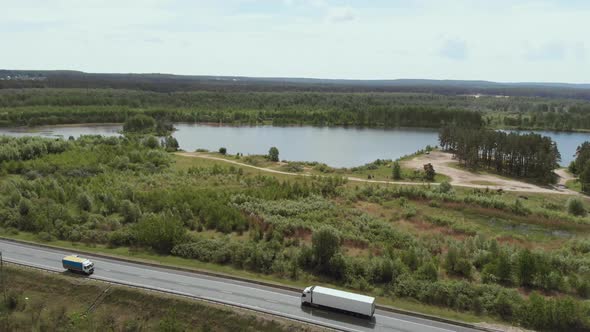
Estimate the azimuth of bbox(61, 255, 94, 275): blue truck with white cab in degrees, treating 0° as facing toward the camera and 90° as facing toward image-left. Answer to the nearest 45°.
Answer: approximately 315°

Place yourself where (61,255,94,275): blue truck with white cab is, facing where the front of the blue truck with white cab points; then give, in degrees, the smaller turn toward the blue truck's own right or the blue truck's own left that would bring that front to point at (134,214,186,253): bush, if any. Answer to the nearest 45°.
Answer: approximately 90° to the blue truck's own left

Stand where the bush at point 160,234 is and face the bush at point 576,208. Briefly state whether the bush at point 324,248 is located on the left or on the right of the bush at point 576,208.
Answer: right

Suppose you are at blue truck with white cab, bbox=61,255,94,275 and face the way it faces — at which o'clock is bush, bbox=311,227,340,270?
The bush is roughly at 11 o'clock from the blue truck with white cab.

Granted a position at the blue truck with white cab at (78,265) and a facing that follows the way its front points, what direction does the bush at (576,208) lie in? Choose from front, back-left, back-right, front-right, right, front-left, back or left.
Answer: front-left

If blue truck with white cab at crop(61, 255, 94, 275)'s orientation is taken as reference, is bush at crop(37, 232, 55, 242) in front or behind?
behind
